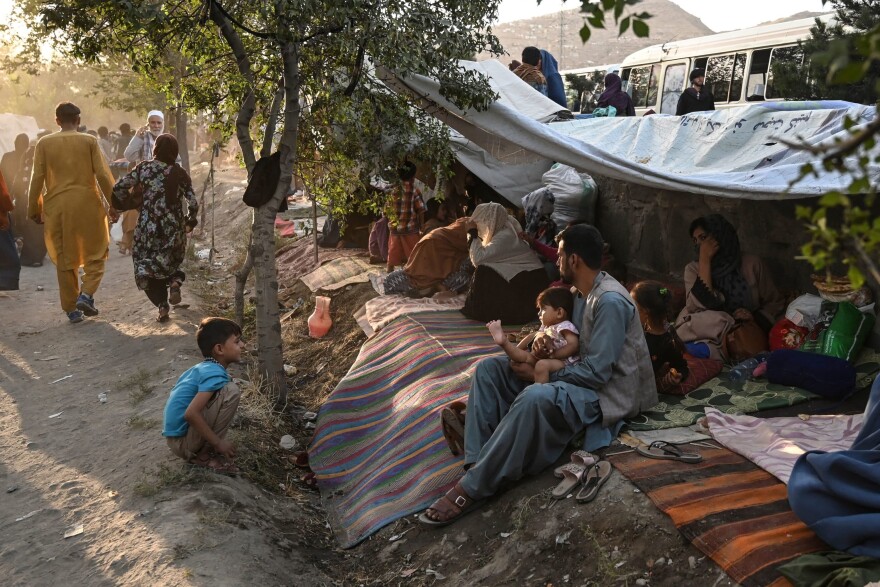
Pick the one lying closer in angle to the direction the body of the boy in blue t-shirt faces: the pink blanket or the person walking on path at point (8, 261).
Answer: the pink blanket

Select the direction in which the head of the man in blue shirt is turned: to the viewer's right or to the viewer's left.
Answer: to the viewer's left

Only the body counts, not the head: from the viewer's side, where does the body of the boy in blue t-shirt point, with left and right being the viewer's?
facing to the right of the viewer

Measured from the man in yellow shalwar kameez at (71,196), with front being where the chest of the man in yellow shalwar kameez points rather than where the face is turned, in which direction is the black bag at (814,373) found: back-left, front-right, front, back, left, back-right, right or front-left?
back-right

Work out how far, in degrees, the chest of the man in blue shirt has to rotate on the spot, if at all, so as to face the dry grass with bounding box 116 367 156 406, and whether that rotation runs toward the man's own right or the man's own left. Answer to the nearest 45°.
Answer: approximately 45° to the man's own right

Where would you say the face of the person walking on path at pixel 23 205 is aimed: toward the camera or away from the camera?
away from the camera

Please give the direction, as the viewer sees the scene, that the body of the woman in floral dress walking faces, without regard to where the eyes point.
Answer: away from the camera

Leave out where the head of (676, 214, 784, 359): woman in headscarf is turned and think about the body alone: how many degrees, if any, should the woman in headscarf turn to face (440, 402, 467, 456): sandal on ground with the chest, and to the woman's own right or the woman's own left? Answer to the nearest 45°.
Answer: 0° — they already face it

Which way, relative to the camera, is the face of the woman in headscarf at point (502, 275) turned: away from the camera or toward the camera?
away from the camera

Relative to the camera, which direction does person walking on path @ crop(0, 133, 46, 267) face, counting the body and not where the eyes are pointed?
away from the camera

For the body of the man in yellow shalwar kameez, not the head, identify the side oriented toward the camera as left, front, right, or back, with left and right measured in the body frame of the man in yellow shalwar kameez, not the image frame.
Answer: back
